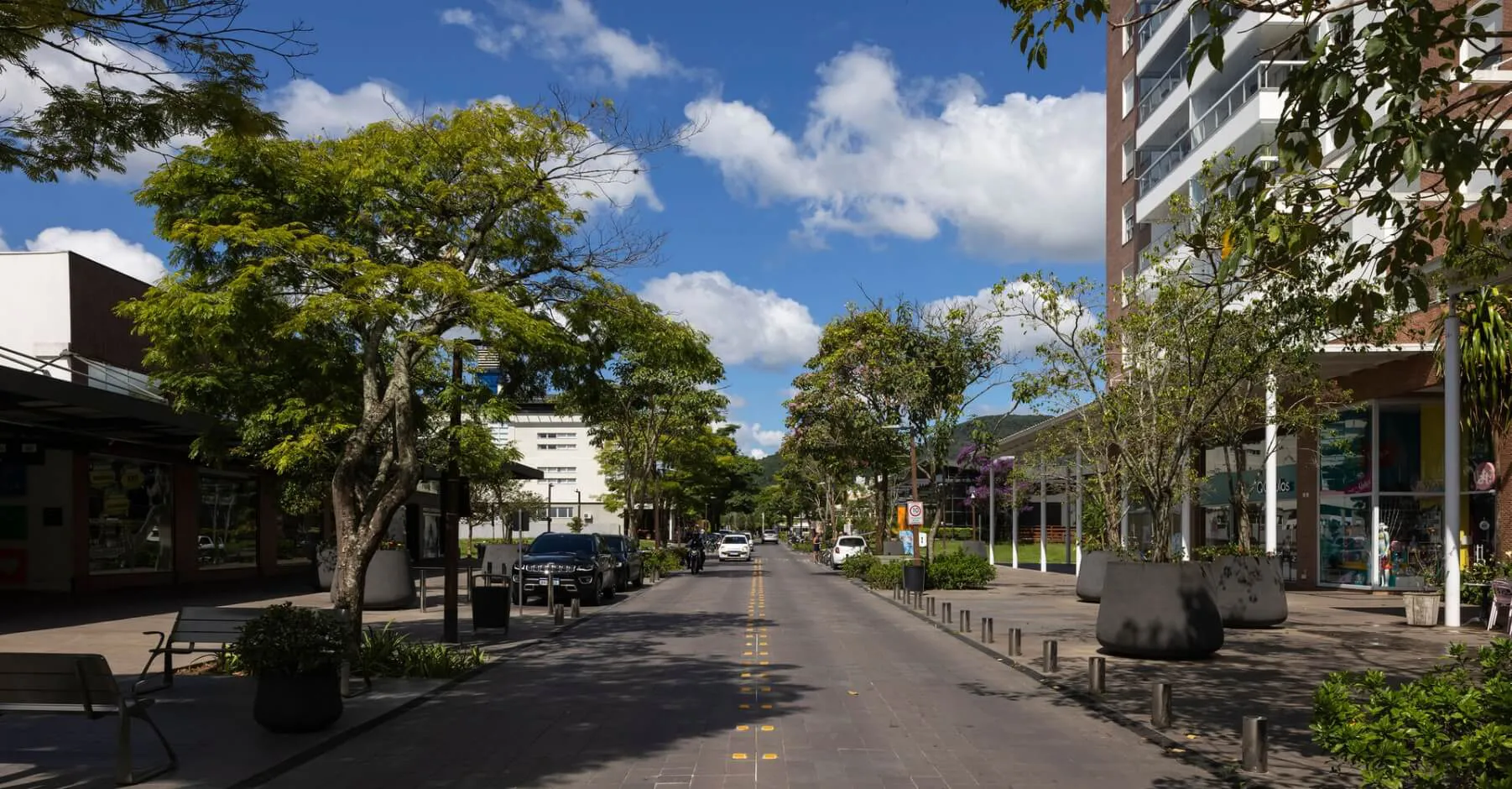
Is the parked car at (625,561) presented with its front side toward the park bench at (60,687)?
yes

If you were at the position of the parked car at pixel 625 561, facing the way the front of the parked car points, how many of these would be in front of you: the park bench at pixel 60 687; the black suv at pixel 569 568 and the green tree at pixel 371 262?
3

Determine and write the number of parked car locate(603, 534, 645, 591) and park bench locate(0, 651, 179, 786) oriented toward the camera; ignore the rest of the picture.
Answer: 1

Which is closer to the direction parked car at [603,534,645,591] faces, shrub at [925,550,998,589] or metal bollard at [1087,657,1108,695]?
the metal bollard

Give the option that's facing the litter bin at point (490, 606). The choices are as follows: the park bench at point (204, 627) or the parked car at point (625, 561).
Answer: the parked car

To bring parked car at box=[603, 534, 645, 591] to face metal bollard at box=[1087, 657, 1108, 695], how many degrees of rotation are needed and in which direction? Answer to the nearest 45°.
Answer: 0° — it already faces it
